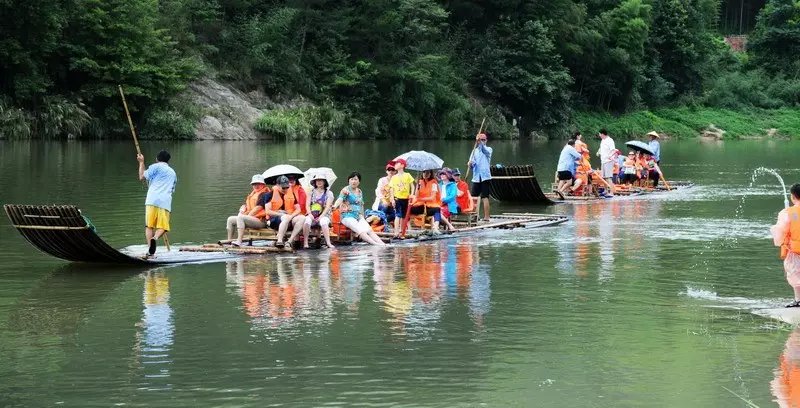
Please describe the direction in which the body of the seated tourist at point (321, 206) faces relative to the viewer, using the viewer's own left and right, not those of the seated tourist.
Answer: facing the viewer

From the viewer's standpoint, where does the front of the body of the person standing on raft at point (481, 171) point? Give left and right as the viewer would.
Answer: facing the viewer and to the left of the viewer

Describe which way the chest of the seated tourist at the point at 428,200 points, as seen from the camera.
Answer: toward the camera

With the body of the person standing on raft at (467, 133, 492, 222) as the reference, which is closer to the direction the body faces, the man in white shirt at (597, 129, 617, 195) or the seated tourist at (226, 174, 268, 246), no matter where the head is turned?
the seated tourist

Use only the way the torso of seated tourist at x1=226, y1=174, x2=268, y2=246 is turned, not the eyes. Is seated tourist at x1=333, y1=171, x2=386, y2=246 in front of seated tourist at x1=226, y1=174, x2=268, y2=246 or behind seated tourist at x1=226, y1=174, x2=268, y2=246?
behind

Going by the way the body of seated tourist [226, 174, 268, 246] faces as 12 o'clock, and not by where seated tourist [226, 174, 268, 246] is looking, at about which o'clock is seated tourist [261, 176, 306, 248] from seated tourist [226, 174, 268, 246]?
seated tourist [261, 176, 306, 248] is roughly at 8 o'clock from seated tourist [226, 174, 268, 246].

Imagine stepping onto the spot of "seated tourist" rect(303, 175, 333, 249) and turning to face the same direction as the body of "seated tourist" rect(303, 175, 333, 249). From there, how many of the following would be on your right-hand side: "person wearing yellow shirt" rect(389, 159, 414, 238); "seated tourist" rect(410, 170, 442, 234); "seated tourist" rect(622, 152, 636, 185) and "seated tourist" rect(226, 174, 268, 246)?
1

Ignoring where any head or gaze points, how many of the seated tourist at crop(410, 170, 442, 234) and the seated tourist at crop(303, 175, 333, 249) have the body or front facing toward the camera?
2

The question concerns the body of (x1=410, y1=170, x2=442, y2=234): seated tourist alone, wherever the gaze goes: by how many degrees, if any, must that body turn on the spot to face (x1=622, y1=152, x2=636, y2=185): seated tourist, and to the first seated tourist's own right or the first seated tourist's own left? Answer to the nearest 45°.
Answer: approximately 135° to the first seated tourist's own left

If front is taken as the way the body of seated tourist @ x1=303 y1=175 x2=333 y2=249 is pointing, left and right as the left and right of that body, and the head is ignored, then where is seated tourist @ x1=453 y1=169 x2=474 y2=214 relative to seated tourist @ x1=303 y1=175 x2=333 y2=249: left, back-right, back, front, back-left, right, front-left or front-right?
back-left
